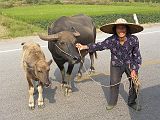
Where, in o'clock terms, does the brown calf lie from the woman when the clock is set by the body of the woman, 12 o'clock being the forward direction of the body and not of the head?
The brown calf is roughly at 3 o'clock from the woman.

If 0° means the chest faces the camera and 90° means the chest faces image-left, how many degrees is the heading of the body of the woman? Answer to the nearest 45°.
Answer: approximately 0°

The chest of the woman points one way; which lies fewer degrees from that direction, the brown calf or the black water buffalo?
the brown calf

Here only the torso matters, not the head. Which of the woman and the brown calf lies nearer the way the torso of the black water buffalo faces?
the brown calf

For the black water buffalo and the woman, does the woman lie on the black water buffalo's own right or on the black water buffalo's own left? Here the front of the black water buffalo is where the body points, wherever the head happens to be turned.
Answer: on the black water buffalo's own left

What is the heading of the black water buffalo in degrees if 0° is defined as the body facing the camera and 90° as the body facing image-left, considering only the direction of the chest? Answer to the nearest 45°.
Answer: approximately 45°
